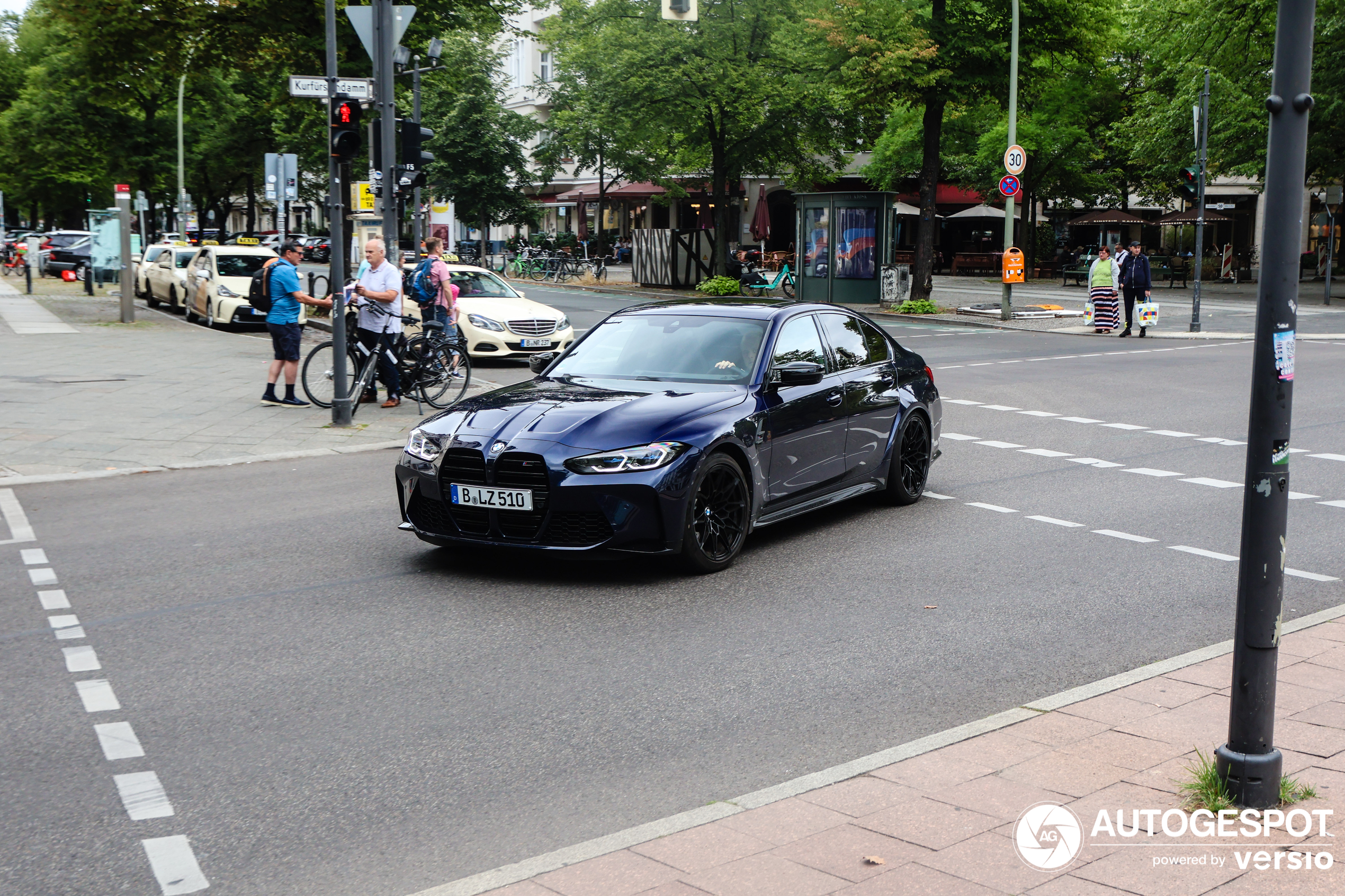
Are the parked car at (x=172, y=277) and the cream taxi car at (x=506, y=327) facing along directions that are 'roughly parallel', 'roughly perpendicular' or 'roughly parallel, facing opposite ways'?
roughly parallel

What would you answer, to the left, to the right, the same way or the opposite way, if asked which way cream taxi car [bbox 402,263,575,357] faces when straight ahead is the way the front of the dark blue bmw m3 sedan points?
to the left

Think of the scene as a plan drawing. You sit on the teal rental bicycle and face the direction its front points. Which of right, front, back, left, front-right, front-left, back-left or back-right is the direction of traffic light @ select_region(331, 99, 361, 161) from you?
right

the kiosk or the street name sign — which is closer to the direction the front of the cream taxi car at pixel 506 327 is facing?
the street name sign

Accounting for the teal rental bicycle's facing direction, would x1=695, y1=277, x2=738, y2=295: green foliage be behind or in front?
behind

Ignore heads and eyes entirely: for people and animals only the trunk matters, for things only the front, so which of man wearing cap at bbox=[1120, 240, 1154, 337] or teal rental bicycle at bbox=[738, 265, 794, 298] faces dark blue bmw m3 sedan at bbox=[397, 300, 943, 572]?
the man wearing cap

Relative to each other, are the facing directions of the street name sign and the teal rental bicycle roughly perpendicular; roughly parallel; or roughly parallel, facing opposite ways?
roughly perpendicular

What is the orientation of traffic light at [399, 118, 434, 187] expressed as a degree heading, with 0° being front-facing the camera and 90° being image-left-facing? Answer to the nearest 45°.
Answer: approximately 270°

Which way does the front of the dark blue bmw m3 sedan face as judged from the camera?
facing the viewer and to the left of the viewer

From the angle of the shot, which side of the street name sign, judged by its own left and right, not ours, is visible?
front

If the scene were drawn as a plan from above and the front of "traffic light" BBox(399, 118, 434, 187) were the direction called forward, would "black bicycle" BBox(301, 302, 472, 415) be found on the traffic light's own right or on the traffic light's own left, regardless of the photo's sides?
on the traffic light's own right

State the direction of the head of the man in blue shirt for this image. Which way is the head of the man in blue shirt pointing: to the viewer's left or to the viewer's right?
to the viewer's right

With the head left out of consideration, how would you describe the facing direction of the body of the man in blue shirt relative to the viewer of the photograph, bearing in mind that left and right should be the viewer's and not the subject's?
facing to the right of the viewer
